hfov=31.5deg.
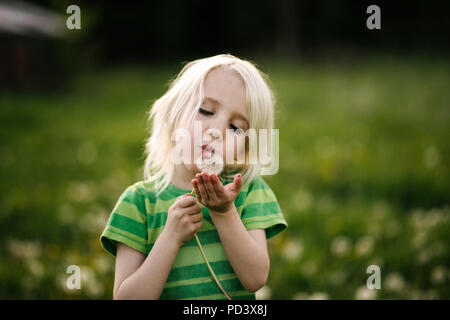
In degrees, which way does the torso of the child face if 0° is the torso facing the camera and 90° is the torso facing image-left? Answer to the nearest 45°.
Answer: approximately 0°
